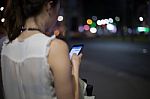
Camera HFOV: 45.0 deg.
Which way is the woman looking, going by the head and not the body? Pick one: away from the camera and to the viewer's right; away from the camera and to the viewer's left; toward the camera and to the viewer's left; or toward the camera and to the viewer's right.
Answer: away from the camera and to the viewer's right

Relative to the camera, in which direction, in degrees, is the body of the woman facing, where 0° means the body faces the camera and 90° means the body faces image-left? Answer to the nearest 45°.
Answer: approximately 225°
